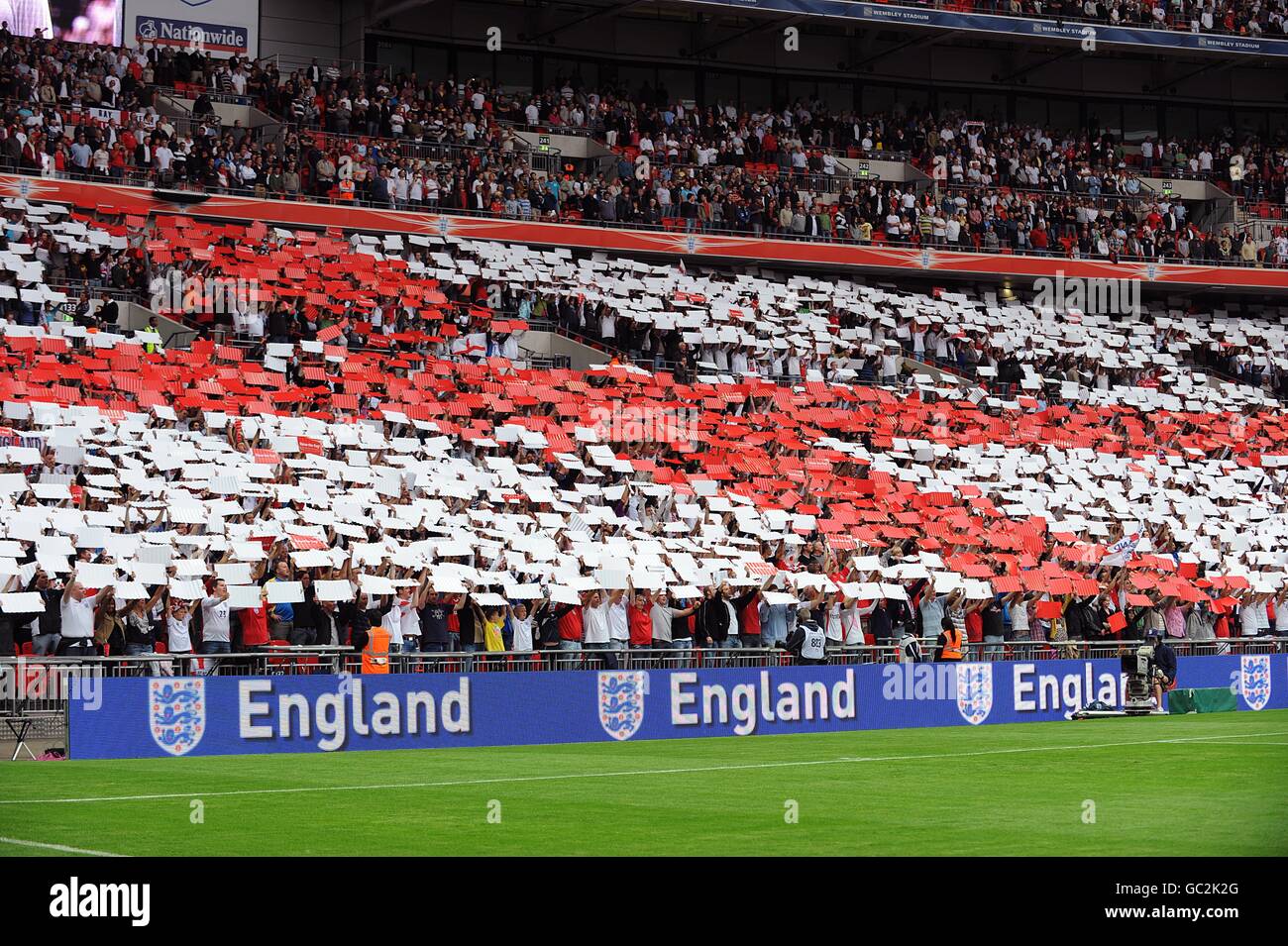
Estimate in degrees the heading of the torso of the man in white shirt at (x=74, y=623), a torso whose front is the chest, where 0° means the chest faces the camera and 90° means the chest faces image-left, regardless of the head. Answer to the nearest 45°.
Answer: approximately 315°

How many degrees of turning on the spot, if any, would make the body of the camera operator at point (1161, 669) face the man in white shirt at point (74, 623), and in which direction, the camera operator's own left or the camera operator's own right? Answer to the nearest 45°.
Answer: approximately 45° to the camera operator's own left

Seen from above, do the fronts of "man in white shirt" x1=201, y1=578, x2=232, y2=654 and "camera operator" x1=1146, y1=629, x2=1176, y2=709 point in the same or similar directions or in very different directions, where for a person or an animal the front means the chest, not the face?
very different directions

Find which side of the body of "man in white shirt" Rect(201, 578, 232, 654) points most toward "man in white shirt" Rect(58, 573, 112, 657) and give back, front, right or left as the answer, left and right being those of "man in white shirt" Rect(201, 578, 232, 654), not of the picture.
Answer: right

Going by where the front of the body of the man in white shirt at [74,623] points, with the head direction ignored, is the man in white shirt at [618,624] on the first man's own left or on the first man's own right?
on the first man's own left

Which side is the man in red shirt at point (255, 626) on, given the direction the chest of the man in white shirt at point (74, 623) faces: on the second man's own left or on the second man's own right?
on the second man's own left

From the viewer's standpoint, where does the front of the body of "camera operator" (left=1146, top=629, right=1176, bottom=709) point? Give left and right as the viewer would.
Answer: facing to the left of the viewer

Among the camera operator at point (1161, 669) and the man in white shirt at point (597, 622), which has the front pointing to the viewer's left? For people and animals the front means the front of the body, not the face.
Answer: the camera operator

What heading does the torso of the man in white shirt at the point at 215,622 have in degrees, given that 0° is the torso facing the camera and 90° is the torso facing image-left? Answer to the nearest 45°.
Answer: approximately 315°
